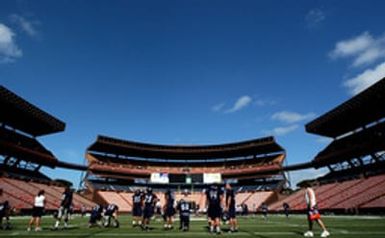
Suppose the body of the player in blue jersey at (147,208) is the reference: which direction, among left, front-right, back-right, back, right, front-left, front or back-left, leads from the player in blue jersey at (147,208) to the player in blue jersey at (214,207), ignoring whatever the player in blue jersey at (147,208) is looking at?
back-right

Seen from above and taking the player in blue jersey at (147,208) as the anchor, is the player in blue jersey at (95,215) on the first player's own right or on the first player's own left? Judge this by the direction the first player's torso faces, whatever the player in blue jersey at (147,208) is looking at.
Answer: on the first player's own left

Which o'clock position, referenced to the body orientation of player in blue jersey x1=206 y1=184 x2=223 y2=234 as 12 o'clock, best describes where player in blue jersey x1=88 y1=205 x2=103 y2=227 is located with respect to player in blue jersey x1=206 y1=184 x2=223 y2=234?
player in blue jersey x1=88 y1=205 x2=103 y2=227 is roughly at 10 o'clock from player in blue jersey x1=206 y1=184 x2=223 y2=234.

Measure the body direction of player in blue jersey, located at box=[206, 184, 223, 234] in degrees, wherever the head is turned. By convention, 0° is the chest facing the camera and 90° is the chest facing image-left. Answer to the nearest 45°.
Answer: approximately 180°

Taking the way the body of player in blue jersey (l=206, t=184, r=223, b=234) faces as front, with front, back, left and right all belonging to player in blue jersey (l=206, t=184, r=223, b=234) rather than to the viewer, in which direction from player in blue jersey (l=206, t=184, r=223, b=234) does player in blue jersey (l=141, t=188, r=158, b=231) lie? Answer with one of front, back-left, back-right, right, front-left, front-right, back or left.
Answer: front-left

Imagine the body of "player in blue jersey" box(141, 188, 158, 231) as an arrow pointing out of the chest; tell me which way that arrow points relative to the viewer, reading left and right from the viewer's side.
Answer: facing away from the viewer

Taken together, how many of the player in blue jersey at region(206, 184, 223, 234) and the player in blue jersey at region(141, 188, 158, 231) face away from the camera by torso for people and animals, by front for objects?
2
